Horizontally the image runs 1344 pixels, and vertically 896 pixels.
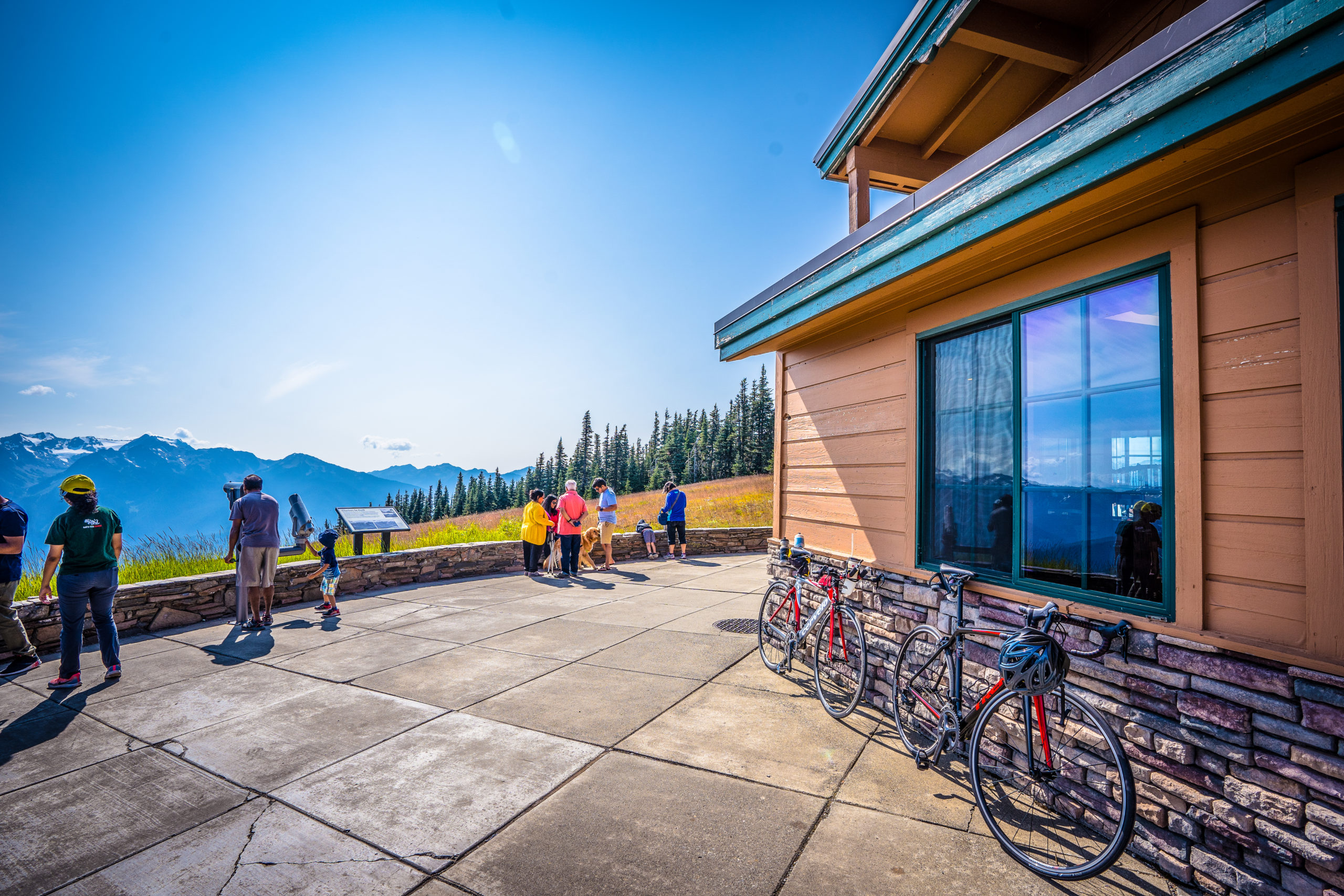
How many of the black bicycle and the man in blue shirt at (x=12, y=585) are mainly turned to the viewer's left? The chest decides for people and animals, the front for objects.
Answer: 1

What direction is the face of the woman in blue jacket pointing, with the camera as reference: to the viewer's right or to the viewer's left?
to the viewer's left

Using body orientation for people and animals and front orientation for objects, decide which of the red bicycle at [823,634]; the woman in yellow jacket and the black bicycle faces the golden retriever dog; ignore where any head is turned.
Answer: the woman in yellow jacket

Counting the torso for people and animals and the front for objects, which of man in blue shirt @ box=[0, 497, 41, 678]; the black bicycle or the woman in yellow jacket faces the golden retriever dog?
the woman in yellow jacket

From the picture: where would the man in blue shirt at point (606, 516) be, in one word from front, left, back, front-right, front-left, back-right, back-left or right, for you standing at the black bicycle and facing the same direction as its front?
back

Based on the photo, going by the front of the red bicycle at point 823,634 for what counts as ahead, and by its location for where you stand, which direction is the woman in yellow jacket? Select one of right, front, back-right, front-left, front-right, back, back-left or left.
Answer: back

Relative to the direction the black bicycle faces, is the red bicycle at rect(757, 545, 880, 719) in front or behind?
behind

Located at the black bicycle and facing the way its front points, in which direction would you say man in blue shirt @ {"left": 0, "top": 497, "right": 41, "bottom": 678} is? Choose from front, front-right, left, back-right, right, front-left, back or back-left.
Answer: back-right
